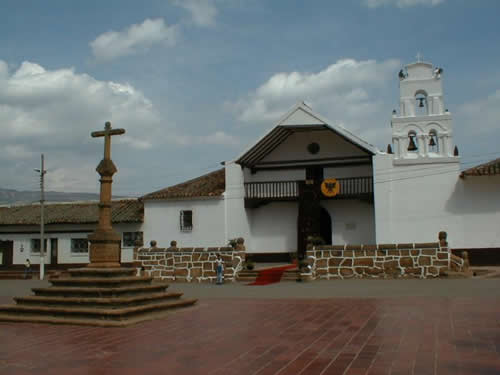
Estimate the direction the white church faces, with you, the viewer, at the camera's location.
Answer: facing the viewer

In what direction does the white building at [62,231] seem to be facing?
toward the camera

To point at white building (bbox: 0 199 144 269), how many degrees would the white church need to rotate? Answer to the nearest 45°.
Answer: approximately 90° to its right

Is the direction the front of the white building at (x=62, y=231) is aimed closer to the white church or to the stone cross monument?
the stone cross monument

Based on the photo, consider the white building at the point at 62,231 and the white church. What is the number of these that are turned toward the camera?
2

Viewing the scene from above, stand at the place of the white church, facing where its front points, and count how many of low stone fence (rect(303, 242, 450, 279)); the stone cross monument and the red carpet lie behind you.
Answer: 0

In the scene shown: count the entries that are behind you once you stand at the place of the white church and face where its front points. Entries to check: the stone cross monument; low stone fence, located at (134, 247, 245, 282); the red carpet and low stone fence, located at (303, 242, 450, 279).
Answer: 0

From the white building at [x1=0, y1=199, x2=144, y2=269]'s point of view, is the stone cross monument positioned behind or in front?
in front

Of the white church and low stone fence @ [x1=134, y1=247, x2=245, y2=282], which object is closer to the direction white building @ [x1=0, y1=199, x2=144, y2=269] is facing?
the low stone fence

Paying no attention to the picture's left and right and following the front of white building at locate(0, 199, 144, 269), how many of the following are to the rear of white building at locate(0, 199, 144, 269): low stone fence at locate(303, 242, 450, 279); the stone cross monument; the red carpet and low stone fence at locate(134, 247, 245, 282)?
0

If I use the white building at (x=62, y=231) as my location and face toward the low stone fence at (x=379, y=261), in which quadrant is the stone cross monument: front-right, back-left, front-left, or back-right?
front-right

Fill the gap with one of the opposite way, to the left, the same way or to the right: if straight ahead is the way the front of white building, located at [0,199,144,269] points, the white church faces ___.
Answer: the same way

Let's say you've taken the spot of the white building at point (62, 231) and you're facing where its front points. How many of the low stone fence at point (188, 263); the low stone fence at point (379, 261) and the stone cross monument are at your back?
0

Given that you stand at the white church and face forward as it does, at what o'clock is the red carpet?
The red carpet is roughly at 1 o'clock from the white church.
